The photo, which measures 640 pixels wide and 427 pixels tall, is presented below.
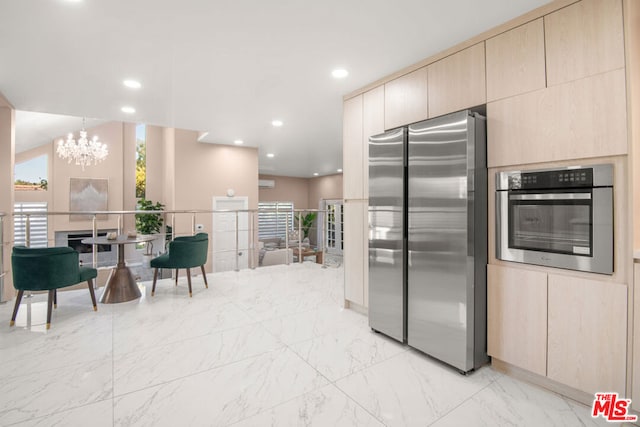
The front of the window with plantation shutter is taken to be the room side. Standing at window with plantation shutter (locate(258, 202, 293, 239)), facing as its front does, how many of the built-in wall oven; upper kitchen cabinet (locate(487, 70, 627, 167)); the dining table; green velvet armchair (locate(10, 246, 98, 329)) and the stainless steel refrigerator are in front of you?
5

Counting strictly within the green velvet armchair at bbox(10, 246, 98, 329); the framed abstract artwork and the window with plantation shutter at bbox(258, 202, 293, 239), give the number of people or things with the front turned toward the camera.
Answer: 2

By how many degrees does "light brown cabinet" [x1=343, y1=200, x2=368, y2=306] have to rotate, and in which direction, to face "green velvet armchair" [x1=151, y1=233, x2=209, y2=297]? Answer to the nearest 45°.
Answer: approximately 45° to its right

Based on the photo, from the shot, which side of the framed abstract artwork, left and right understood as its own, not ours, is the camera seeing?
front

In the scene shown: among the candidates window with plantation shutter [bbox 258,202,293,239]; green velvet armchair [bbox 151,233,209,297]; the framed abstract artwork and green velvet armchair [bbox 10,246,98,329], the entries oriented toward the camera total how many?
2

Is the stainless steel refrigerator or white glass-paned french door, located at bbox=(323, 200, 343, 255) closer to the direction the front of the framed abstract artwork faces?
the stainless steel refrigerator

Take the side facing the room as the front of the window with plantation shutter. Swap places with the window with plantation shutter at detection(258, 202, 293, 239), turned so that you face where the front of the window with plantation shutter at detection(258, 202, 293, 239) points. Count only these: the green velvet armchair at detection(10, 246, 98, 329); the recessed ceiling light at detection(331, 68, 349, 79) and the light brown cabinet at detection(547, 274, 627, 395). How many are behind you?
0

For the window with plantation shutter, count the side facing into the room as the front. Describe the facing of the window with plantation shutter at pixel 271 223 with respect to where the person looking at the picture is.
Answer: facing the viewer

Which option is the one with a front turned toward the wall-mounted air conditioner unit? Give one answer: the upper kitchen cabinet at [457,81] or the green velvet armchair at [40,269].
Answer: the green velvet armchair

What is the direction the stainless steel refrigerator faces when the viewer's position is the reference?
facing the viewer and to the left of the viewer

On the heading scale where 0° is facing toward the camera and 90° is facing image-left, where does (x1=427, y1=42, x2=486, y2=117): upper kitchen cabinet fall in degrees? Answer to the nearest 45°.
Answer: approximately 45°

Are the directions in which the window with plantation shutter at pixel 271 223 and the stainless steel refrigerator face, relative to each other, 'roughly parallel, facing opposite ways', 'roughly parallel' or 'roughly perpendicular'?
roughly perpendicular

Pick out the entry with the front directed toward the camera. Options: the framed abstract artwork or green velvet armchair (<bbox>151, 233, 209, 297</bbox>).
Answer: the framed abstract artwork

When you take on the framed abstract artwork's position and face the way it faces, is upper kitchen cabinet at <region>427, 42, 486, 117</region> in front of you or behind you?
in front

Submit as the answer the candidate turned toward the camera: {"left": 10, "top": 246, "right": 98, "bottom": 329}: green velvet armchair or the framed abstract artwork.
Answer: the framed abstract artwork

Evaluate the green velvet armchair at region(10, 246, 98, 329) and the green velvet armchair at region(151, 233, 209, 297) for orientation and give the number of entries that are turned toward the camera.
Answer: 0

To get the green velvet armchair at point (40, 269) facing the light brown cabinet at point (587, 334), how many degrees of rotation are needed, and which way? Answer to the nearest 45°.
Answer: approximately 90° to its right
